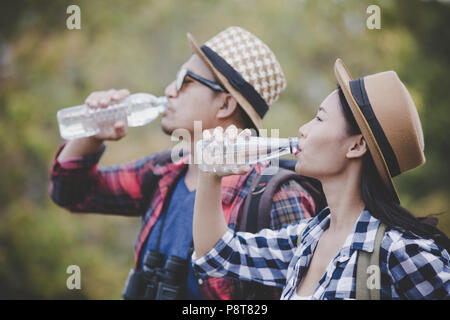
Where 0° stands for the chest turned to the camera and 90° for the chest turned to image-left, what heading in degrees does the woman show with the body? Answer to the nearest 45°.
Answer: approximately 45°

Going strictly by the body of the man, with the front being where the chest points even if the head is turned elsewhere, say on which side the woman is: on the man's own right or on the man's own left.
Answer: on the man's own left

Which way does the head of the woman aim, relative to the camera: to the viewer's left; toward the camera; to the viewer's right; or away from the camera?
to the viewer's left

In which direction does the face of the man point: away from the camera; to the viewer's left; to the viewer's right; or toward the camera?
to the viewer's left

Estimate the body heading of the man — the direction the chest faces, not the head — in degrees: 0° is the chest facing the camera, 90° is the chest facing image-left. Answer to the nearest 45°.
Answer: approximately 45°

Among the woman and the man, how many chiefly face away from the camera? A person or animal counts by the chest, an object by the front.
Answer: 0

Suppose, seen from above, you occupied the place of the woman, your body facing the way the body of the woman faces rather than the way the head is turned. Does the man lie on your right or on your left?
on your right
